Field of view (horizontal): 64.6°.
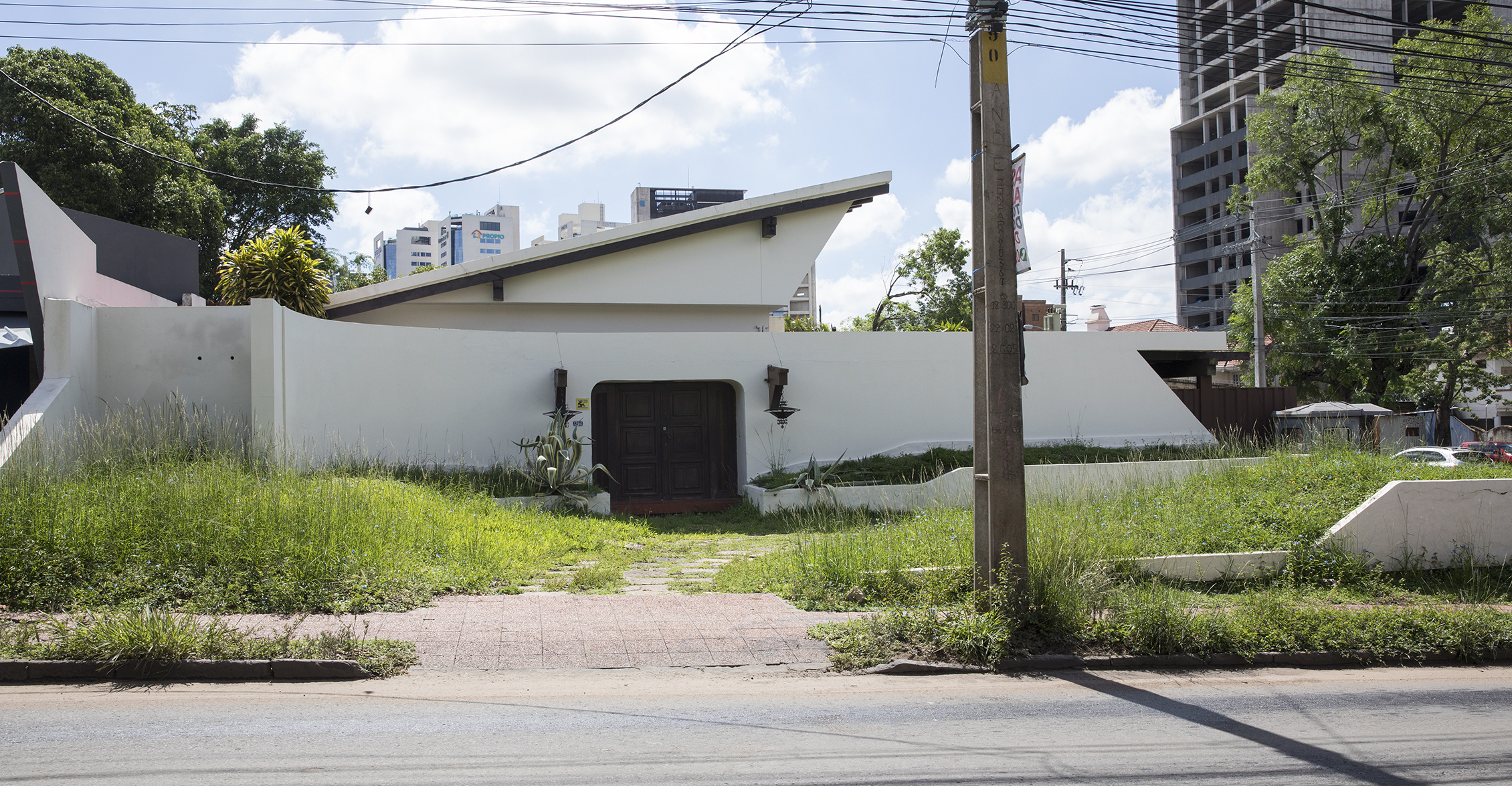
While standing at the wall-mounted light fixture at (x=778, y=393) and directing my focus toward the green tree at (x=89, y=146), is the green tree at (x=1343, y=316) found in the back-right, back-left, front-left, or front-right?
back-right

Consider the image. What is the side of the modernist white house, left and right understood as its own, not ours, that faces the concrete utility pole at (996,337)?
front

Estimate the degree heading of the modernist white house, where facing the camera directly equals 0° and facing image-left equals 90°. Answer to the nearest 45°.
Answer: approximately 0°

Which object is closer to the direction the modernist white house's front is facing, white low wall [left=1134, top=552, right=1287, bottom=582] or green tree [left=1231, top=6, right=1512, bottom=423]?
the white low wall

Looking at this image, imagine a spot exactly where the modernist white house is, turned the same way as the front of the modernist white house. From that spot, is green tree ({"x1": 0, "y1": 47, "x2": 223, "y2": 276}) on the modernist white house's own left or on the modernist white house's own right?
on the modernist white house's own right

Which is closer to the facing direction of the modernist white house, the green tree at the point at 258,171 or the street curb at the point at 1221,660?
the street curb

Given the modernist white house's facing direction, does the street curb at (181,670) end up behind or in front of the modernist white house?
in front

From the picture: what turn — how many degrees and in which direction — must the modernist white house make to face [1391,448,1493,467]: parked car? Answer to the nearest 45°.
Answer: approximately 90° to its left
